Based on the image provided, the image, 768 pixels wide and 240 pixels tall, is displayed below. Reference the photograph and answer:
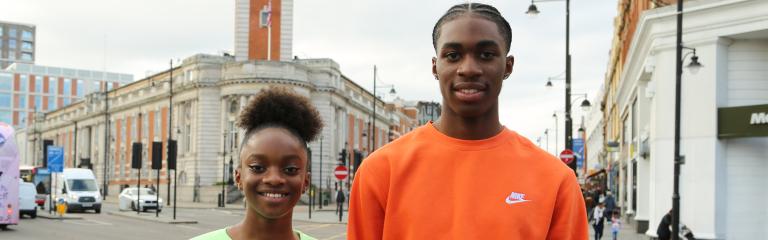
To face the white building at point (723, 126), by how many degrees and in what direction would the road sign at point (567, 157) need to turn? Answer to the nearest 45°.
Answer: approximately 90° to its left

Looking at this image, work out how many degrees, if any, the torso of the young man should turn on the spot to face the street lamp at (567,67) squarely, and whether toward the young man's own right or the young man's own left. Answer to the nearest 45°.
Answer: approximately 180°

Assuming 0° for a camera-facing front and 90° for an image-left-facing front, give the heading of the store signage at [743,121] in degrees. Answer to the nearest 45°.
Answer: approximately 45°

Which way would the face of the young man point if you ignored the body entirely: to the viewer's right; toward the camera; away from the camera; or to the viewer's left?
toward the camera

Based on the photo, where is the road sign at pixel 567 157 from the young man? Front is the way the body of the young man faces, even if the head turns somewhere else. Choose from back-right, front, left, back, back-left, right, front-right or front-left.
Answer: back

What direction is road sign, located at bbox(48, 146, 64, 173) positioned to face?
toward the camera

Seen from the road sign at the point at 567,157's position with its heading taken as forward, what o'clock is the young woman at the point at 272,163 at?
The young woman is roughly at 12 o'clock from the road sign.

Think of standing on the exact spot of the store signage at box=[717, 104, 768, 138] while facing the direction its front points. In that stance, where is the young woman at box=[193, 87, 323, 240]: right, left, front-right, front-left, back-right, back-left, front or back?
front-left

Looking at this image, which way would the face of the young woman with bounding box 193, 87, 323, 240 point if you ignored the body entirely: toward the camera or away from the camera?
toward the camera

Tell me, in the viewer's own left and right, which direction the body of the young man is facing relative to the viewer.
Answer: facing the viewer

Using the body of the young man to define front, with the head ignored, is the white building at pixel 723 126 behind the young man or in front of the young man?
behind

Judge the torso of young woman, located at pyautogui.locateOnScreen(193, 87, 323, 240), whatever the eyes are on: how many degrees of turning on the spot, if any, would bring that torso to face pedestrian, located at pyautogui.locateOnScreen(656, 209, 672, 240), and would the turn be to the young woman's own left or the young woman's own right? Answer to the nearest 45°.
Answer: approximately 135° to the young woman's own left

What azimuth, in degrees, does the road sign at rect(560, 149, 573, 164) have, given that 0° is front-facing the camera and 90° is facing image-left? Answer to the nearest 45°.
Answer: approximately 0°
